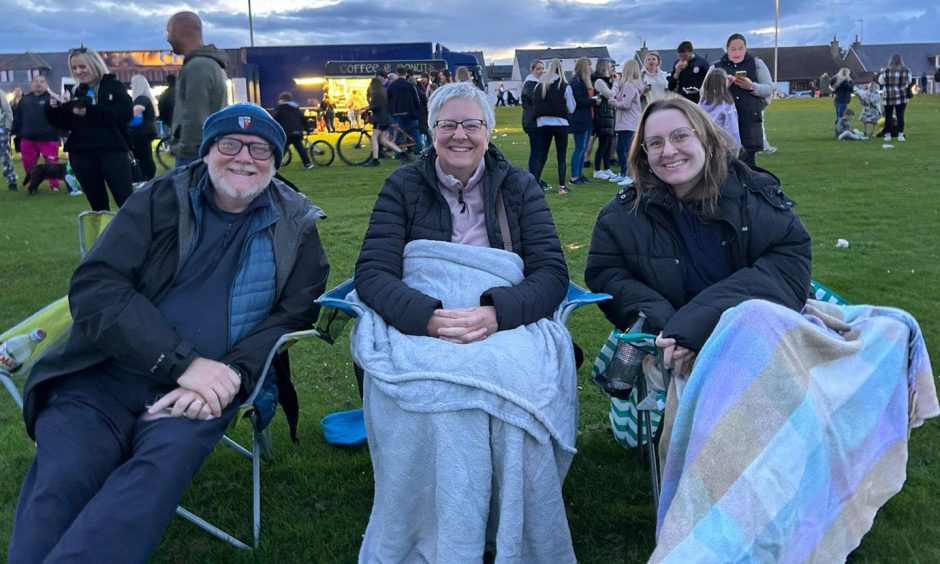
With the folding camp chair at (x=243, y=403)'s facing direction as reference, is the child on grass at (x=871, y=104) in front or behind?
behind

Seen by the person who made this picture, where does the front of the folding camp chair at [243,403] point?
facing the viewer and to the left of the viewer

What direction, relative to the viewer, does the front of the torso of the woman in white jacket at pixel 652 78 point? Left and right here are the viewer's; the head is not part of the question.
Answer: facing the viewer

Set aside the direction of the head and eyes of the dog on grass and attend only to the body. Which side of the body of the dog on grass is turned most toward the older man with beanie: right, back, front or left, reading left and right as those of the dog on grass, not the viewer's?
right
